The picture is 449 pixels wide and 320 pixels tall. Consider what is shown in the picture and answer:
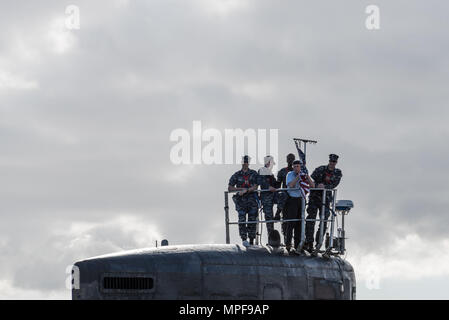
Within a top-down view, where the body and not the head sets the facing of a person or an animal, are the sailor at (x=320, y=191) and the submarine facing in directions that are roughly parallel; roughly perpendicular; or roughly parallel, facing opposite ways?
roughly perpendicular

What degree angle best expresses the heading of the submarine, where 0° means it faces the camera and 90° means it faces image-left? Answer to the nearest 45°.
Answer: approximately 270°

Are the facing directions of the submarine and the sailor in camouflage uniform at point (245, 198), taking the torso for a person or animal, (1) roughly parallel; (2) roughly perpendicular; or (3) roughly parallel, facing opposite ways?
roughly perpendicular

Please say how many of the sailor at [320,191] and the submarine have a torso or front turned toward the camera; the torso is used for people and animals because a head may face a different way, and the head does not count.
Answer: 1

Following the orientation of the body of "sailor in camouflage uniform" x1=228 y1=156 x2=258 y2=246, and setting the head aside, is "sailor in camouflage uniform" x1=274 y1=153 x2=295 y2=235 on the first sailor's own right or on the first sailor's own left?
on the first sailor's own left
